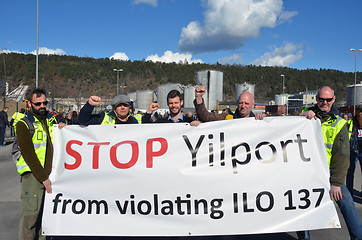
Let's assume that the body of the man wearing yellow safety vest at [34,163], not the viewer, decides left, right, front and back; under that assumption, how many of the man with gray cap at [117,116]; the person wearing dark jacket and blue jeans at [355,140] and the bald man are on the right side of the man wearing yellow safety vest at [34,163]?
0

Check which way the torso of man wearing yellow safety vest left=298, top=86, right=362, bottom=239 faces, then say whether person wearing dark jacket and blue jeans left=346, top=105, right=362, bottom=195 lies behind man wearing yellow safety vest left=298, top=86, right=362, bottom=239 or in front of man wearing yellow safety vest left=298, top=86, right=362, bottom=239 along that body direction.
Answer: behind

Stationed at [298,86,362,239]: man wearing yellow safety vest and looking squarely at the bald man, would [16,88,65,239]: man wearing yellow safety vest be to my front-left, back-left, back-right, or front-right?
front-left

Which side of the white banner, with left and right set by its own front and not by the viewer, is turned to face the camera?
front

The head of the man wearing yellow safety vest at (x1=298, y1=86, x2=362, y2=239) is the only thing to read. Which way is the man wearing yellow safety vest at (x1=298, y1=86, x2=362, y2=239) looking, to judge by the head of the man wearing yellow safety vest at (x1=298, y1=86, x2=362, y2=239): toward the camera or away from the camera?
toward the camera

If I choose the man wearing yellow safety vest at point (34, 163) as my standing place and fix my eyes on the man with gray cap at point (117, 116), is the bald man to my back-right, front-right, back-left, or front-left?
front-right

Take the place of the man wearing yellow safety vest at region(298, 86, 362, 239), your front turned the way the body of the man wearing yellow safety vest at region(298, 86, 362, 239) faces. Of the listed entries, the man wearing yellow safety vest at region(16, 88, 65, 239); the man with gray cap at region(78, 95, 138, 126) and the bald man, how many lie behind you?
0

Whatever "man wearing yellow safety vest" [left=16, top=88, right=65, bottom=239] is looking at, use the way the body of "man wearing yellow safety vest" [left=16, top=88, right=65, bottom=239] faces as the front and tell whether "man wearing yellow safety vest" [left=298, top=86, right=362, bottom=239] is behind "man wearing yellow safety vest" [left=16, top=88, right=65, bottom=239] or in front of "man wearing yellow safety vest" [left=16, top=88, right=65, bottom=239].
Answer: in front

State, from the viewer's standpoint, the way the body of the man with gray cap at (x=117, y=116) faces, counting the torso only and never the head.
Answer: toward the camera

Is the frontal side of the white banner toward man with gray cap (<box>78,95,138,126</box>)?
no

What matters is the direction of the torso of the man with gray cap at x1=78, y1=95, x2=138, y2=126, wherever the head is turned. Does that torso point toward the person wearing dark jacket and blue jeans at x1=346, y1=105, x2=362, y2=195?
no

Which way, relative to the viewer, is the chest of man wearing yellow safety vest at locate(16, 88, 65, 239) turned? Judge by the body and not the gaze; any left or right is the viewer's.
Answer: facing the viewer and to the right of the viewer

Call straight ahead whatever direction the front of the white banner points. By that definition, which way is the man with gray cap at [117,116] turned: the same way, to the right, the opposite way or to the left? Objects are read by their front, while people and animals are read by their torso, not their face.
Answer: the same way

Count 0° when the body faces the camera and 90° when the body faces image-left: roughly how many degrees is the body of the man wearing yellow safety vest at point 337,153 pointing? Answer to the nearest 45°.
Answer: approximately 45°

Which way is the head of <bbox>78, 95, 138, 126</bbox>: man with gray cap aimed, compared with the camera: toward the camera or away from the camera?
toward the camera
